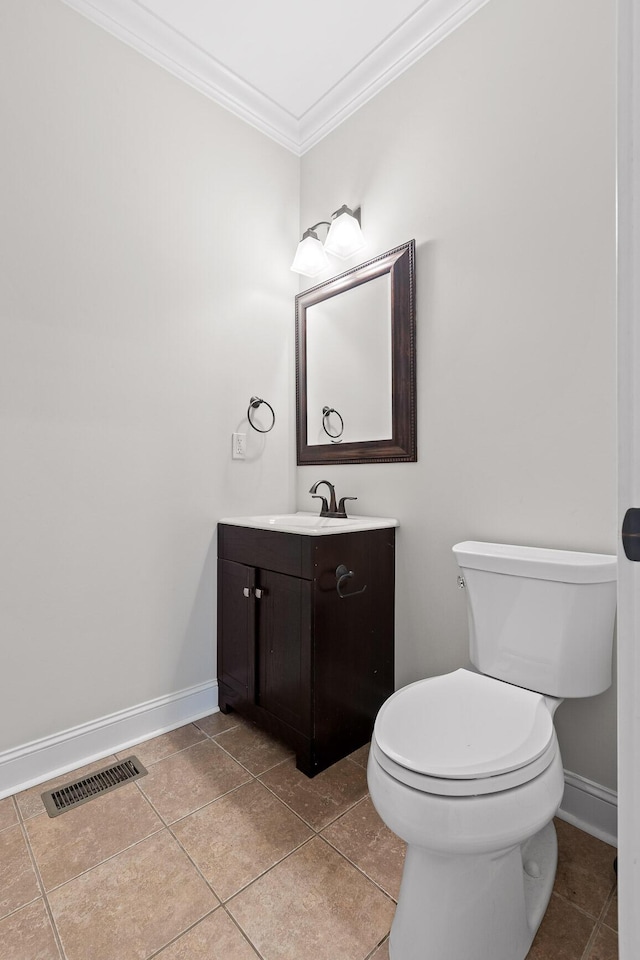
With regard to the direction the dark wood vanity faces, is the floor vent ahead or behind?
ahead

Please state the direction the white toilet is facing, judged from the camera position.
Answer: facing the viewer and to the left of the viewer

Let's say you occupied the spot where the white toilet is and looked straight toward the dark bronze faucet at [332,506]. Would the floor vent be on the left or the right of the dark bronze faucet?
left

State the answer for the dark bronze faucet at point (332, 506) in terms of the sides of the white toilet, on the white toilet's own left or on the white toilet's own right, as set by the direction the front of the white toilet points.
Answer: on the white toilet's own right

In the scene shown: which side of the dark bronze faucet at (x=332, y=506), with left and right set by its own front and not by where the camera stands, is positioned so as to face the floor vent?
front

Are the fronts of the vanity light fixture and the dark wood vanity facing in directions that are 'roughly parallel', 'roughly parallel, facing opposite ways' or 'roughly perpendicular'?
roughly parallel

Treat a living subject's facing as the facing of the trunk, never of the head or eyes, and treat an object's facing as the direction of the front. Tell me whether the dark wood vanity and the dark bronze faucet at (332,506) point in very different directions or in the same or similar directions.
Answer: same or similar directions

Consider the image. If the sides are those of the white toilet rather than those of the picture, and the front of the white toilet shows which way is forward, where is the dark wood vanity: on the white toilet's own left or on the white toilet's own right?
on the white toilet's own right

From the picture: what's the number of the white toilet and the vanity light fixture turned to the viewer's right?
0

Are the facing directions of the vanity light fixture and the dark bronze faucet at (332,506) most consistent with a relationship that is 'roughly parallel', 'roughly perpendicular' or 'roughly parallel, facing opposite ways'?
roughly parallel

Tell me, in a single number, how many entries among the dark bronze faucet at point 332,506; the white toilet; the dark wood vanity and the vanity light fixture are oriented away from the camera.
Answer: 0

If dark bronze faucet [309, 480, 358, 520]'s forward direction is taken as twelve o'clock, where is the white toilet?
The white toilet is roughly at 10 o'clock from the dark bronze faucet.

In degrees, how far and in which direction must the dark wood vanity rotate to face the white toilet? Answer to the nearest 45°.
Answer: approximately 90° to its left

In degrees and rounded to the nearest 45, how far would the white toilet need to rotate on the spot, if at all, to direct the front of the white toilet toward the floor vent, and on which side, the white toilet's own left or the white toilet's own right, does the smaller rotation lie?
approximately 45° to the white toilet's own right

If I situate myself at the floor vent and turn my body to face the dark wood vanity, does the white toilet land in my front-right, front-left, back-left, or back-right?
front-right
